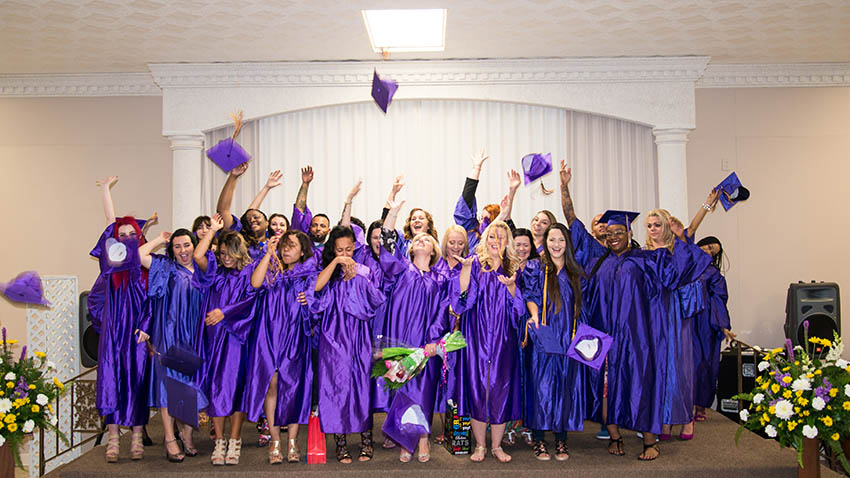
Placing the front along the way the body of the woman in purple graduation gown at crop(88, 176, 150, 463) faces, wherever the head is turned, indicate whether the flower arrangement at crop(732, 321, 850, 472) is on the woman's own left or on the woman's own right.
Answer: on the woman's own left

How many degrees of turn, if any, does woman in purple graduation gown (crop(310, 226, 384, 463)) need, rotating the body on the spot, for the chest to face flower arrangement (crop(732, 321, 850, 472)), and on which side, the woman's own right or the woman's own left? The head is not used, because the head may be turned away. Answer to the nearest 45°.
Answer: approximately 90° to the woman's own left

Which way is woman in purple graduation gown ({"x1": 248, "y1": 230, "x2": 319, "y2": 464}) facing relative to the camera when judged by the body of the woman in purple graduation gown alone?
toward the camera

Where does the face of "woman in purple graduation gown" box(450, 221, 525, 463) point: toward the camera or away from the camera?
toward the camera

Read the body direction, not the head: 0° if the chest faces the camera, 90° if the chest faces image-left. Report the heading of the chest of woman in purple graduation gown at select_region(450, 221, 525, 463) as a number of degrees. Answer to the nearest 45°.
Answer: approximately 0°

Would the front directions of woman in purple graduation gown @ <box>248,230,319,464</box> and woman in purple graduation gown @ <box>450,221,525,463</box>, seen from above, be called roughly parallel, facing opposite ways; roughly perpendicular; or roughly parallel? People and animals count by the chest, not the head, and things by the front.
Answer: roughly parallel

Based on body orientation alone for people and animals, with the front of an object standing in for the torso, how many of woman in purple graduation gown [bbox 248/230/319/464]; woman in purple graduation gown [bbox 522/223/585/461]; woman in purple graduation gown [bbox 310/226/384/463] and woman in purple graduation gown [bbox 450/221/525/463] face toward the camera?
4

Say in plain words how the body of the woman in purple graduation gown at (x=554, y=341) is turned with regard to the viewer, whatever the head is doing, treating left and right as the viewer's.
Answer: facing the viewer

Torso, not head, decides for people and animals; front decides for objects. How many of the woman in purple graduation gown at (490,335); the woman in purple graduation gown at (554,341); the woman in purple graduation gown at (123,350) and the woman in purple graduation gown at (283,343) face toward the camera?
4

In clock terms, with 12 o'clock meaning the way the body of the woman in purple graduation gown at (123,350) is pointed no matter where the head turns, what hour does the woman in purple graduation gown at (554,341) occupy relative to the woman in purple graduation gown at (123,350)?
the woman in purple graduation gown at (554,341) is roughly at 10 o'clock from the woman in purple graduation gown at (123,350).

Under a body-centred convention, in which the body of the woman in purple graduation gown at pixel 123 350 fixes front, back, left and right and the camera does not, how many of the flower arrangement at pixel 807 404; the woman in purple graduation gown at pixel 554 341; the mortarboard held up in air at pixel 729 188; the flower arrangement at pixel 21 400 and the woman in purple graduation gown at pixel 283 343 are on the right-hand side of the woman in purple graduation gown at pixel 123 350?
1

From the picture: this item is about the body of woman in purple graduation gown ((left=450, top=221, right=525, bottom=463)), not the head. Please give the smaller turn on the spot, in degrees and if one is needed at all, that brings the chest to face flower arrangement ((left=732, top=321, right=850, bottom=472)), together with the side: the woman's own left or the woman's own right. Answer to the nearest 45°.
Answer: approximately 90° to the woman's own left

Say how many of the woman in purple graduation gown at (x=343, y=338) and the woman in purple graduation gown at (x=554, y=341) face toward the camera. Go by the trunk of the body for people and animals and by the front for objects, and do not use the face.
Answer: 2
